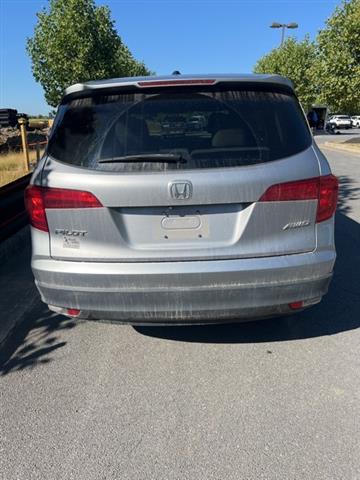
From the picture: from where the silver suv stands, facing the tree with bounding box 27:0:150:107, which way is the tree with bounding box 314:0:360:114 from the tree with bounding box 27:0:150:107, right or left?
right

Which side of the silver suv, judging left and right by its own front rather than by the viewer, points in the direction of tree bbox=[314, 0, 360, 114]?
front

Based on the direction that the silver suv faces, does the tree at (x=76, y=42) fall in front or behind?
in front

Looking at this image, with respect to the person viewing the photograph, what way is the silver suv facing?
facing away from the viewer

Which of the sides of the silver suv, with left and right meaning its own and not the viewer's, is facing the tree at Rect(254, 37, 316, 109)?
front
